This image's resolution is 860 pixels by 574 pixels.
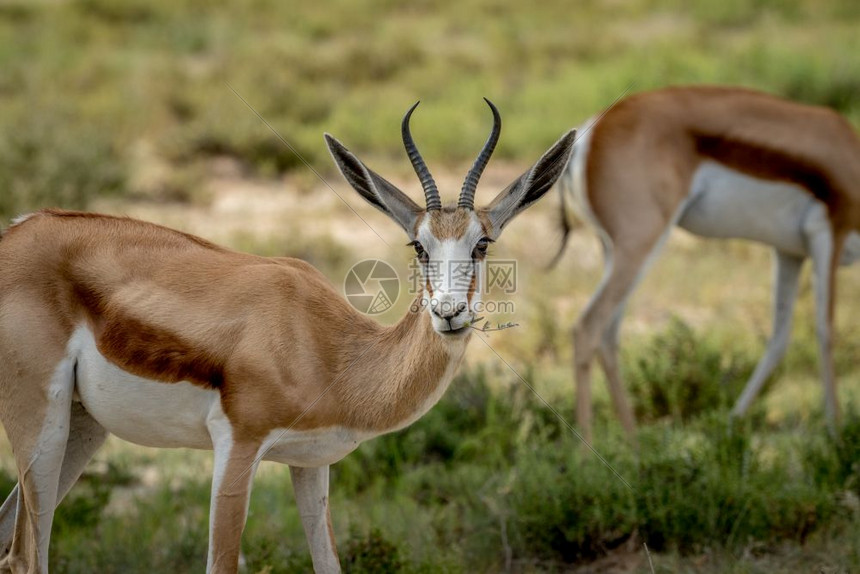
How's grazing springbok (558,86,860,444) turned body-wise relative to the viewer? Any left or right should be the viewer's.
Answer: facing to the right of the viewer

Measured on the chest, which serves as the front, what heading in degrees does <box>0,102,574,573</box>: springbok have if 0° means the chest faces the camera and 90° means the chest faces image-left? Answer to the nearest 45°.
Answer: approximately 270°

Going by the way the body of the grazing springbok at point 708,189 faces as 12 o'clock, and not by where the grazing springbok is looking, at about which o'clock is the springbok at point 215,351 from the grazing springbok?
The springbok is roughly at 4 o'clock from the grazing springbok.

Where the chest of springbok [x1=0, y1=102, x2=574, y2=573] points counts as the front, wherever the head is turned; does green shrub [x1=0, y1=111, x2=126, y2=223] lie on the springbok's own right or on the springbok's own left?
on the springbok's own left

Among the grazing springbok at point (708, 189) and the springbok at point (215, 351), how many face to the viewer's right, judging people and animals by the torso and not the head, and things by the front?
2

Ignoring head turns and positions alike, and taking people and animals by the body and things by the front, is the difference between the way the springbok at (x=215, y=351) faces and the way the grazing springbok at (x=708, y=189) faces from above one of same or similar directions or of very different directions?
same or similar directions

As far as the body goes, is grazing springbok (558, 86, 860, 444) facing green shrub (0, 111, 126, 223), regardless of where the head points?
no

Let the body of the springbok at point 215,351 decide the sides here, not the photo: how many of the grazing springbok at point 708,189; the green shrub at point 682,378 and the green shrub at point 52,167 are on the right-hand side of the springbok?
0
